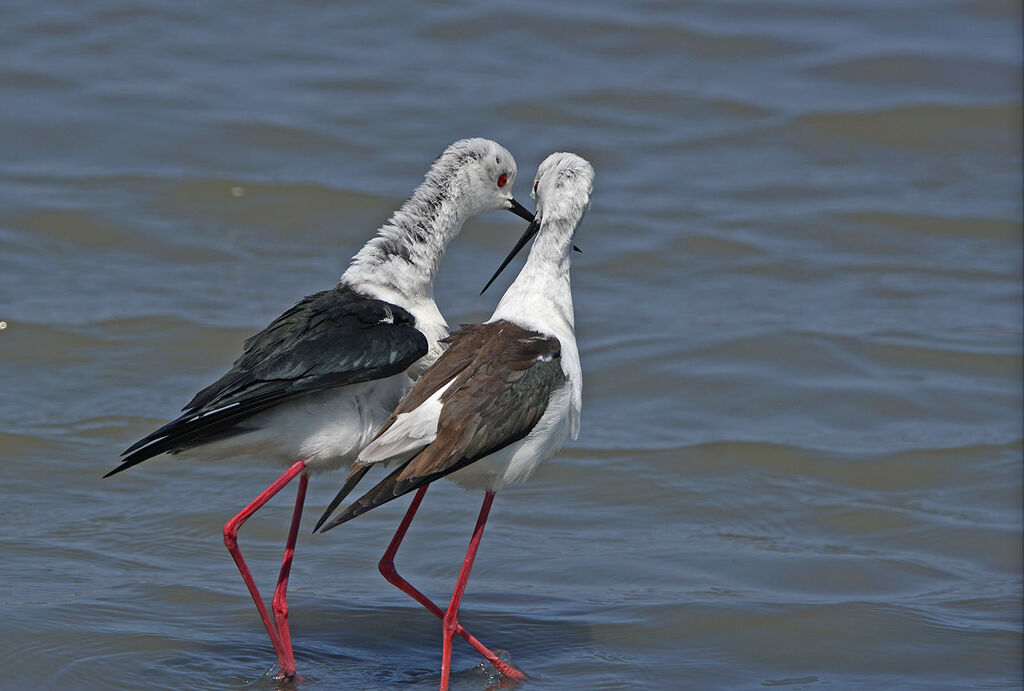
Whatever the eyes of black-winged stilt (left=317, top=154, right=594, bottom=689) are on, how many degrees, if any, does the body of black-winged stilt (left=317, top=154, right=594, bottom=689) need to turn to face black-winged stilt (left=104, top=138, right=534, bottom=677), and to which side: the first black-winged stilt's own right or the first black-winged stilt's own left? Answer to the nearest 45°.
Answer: approximately 135° to the first black-winged stilt's own left

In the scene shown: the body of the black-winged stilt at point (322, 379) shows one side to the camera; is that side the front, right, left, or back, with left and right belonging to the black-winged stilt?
right

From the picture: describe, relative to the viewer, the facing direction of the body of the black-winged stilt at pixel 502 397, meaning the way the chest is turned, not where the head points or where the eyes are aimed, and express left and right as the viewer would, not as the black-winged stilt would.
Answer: facing away from the viewer and to the right of the viewer

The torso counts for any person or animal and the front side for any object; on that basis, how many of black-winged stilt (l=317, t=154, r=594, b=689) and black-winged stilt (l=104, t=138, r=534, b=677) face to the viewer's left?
0

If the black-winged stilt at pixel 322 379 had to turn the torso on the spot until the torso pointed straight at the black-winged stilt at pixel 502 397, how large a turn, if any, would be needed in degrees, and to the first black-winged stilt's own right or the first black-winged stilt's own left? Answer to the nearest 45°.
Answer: approximately 45° to the first black-winged stilt's own right
